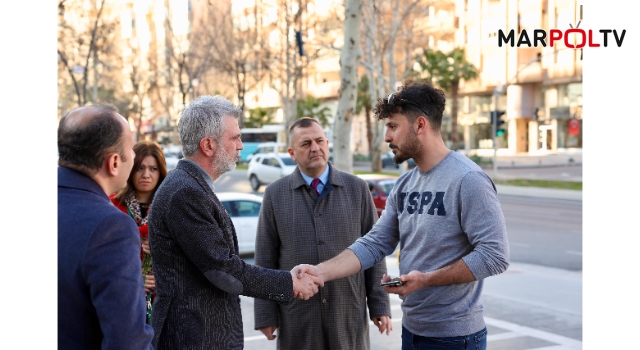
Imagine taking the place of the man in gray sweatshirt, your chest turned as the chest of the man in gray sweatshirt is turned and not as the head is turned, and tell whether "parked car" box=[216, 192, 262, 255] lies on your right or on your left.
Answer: on your right

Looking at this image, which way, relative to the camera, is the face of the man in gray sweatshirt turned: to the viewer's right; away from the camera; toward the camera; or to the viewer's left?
to the viewer's left

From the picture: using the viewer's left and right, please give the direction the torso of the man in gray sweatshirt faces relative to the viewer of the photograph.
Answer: facing the viewer and to the left of the viewer

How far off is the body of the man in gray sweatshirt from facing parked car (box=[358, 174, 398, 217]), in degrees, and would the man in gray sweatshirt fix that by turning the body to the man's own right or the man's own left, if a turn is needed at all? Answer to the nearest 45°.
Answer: approximately 135° to the man's own right

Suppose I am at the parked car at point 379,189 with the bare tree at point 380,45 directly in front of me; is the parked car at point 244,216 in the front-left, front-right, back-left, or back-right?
back-left

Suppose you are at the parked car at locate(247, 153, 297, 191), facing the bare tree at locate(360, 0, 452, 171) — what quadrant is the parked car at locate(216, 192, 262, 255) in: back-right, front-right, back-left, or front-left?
back-right

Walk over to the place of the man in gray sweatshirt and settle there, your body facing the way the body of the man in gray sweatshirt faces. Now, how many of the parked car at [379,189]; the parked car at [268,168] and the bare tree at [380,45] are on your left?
0

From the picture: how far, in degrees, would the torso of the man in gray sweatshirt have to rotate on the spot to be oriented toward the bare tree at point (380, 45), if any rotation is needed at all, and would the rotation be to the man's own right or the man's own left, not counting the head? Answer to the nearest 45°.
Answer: approximately 135° to the man's own right

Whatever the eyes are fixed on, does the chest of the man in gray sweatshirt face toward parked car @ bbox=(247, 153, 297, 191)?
no

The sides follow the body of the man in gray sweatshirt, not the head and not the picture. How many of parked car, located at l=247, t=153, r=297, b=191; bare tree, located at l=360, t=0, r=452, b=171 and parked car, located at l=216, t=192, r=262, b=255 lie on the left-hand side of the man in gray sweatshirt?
0
